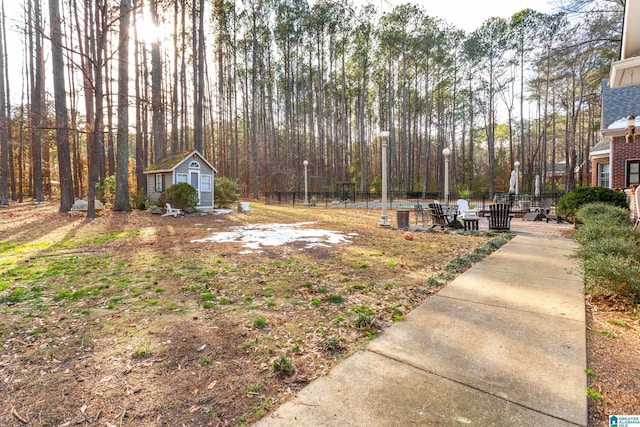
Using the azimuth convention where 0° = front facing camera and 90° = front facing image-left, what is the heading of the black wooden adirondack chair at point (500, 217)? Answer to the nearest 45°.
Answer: approximately 180°

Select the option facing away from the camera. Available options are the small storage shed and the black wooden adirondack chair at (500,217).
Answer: the black wooden adirondack chair

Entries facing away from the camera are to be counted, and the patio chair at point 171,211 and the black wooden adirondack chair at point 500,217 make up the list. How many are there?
1

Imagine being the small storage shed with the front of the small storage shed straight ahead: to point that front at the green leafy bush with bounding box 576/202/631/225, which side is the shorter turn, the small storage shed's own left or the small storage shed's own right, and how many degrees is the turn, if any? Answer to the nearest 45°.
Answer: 0° — it already faces it

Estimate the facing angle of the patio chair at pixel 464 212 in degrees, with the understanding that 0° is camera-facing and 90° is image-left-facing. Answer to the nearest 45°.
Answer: approximately 315°

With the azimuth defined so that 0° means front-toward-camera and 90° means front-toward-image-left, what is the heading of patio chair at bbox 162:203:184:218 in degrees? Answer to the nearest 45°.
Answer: approximately 315°

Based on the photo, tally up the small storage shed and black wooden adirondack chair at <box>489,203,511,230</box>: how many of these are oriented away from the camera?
1

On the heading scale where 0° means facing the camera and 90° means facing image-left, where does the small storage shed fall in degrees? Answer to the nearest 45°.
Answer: approximately 315°

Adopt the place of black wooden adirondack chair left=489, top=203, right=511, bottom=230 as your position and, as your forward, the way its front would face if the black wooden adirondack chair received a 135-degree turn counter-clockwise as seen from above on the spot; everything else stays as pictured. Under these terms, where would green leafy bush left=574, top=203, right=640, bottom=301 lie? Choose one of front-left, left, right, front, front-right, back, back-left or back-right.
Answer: front-left

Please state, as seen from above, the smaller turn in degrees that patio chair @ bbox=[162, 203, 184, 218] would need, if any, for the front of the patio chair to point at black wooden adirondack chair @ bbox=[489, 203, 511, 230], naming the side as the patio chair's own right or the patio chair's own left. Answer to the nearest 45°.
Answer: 0° — it already faces it
